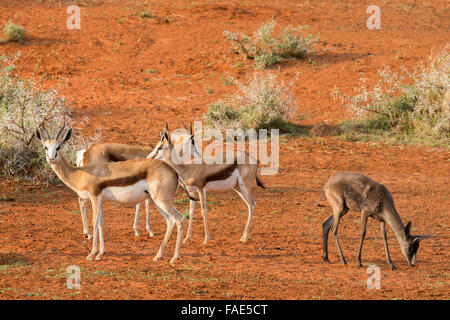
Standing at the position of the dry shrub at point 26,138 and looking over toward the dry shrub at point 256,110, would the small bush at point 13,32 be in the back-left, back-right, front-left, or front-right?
front-left

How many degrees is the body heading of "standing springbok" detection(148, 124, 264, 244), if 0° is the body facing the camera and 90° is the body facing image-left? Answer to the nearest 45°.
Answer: approximately 90°

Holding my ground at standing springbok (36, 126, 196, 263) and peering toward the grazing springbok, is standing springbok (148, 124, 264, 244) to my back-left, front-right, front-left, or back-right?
front-left

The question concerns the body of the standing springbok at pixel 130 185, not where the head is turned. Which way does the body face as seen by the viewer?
to the viewer's left

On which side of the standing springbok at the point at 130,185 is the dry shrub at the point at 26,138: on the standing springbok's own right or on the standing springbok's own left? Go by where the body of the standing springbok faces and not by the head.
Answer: on the standing springbok's own right

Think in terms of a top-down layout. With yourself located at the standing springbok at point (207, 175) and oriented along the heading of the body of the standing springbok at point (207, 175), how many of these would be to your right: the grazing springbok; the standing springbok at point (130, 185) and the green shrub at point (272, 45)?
1

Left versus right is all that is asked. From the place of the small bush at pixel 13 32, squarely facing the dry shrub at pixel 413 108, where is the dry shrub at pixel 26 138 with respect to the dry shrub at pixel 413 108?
right

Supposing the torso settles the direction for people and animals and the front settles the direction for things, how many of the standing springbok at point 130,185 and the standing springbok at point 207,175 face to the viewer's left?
2

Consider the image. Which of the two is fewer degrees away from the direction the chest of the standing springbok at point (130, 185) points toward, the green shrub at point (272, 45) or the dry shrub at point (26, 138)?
the dry shrub

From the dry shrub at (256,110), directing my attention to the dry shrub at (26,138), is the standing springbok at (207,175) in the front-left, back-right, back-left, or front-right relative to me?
front-left

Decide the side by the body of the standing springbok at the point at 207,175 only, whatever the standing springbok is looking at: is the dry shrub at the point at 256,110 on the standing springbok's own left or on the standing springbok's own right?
on the standing springbok's own right

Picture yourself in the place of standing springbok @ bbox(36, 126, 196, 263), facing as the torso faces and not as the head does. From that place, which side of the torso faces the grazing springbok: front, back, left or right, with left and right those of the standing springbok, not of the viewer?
back
